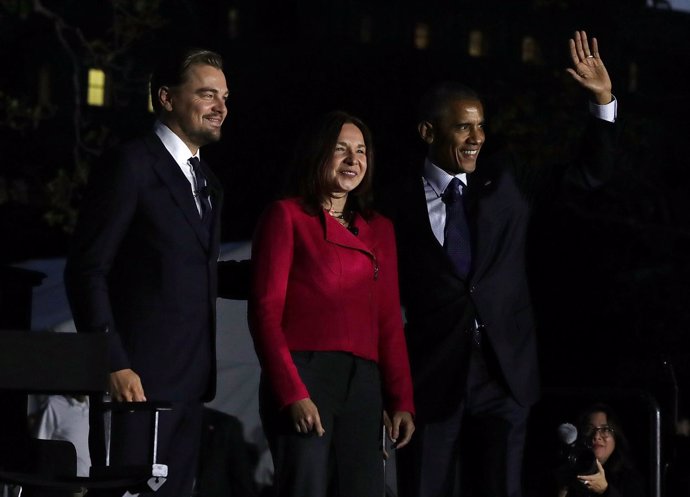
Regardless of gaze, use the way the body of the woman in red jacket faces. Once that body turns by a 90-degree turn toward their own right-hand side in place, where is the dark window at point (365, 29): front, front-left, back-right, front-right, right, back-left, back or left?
back-right

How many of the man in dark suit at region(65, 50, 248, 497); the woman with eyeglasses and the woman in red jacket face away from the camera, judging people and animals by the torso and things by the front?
0

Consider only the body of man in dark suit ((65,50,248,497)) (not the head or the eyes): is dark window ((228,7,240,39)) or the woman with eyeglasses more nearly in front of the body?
the woman with eyeglasses

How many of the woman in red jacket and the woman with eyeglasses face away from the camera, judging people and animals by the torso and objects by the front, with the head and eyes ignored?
0

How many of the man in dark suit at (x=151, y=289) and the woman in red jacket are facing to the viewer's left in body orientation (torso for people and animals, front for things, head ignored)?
0

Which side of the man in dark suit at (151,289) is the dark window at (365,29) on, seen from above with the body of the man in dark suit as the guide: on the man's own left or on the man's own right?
on the man's own left

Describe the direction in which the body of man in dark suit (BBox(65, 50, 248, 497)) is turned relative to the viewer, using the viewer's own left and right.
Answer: facing the viewer and to the right of the viewer

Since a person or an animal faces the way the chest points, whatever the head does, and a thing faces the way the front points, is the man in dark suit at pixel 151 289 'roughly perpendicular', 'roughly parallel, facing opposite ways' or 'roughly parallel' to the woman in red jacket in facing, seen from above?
roughly parallel

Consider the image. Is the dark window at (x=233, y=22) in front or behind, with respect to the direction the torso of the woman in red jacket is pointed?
behind

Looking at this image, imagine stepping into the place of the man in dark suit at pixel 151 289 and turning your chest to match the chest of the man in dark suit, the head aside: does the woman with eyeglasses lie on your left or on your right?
on your left

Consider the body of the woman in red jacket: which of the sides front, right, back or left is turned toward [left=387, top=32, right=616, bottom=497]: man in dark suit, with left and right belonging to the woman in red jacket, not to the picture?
left

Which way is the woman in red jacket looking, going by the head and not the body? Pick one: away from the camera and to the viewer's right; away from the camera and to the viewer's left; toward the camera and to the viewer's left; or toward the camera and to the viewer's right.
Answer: toward the camera and to the viewer's right

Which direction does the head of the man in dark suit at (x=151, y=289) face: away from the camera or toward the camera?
toward the camera

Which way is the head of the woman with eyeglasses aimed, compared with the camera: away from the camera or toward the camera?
toward the camera
